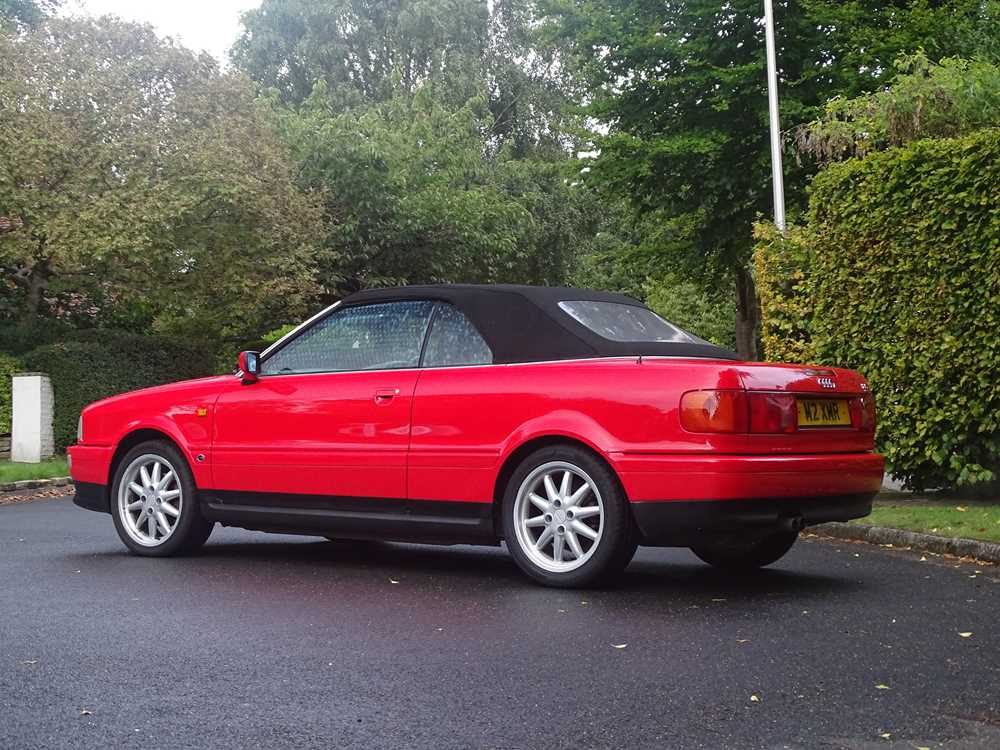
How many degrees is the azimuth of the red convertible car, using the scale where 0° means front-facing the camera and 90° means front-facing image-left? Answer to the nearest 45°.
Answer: approximately 135°

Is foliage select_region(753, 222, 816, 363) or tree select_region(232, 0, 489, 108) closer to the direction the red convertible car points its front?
the tree

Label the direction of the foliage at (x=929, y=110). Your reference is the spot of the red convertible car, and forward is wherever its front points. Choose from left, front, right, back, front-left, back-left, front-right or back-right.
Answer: right

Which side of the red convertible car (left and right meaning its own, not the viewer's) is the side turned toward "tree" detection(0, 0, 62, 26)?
front

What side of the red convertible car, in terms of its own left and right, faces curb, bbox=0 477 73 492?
front

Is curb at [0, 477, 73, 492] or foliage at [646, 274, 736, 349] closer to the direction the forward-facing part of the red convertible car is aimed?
the curb

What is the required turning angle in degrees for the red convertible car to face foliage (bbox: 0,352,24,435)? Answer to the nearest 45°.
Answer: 0° — it already faces it

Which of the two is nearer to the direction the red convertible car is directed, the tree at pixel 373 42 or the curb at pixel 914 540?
the tree

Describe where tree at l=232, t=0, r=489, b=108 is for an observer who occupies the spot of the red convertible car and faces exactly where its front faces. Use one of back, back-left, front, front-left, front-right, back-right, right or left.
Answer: front-right

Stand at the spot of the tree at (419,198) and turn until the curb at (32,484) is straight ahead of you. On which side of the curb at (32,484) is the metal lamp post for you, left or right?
left

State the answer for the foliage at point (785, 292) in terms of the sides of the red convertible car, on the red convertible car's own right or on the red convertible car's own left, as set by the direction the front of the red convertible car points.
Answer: on the red convertible car's own right

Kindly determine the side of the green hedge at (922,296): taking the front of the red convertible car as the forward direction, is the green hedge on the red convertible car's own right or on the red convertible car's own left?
on the red convertible car's own right

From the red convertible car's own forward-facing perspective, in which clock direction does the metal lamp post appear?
The metal lamp post is roughly at 2 o'clock from the red convertible car.
